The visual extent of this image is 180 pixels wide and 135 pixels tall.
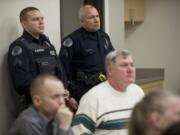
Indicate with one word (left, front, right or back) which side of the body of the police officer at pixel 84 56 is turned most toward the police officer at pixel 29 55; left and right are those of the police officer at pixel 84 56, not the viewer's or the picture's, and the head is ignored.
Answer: right

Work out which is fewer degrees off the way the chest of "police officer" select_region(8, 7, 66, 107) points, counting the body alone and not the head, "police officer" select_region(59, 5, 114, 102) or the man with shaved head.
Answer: the man with shaved head

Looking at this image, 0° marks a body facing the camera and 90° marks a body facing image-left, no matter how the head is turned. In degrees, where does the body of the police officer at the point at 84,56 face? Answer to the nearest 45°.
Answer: approximately 315°

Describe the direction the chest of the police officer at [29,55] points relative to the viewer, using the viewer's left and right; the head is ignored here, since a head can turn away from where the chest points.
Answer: facing the viewer and to the right of the viewer

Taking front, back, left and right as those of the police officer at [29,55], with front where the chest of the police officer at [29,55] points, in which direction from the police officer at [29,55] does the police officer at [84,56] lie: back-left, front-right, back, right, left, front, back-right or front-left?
left

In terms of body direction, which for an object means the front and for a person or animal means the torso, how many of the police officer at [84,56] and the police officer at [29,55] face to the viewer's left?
0

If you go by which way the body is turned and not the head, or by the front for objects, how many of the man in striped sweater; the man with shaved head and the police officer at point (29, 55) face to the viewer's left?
0

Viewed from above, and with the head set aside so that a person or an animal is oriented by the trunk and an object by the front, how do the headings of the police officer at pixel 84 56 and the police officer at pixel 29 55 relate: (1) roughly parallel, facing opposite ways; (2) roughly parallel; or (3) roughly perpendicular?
roughly parallel

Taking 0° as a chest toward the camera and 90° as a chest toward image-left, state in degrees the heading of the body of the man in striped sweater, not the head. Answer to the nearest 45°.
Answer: approximately 315°

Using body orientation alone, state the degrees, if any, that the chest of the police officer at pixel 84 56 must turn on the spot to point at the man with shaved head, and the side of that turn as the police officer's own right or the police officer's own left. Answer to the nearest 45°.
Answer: approximately 45° to the police officer's own right

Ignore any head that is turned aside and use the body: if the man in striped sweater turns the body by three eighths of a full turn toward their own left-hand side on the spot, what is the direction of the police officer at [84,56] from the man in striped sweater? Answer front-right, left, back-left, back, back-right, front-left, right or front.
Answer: front

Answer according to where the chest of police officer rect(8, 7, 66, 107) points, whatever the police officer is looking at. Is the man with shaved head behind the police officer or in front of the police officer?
in front
